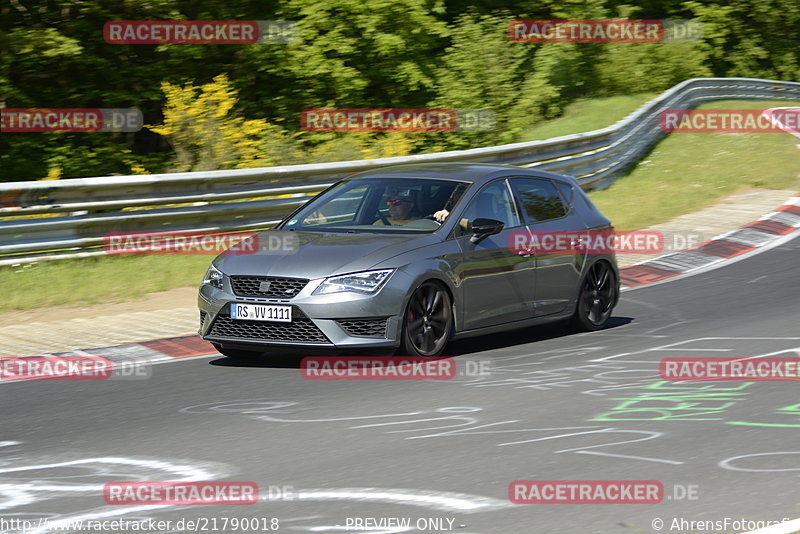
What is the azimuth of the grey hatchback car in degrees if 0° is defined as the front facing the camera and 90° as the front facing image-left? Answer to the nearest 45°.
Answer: approximately 45°

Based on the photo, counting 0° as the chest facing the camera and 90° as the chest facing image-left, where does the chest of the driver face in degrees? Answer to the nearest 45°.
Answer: approximately 45°

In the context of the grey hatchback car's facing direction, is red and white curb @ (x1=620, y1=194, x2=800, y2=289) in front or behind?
behind

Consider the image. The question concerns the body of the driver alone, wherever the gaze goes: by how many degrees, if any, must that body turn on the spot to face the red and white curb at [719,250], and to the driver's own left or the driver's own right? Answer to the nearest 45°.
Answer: approximately 180°

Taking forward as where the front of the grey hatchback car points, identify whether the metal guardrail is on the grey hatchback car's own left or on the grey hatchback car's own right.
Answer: on the grey hatchback car's own right
